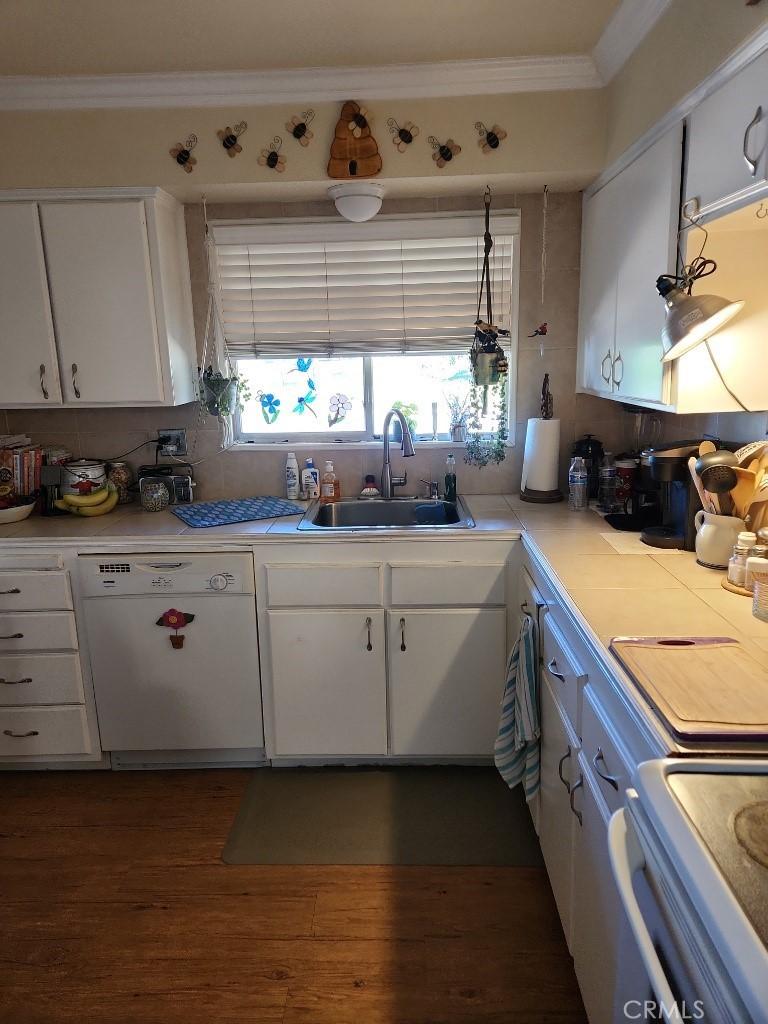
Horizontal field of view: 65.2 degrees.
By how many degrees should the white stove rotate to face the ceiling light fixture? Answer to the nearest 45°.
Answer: approximately 45° to its right

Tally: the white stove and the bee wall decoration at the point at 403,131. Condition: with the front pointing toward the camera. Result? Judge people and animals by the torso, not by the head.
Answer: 1

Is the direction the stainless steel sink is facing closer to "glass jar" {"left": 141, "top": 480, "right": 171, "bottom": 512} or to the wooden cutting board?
the wooden cutting board

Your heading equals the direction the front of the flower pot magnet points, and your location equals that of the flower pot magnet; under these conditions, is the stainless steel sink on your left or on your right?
on your left

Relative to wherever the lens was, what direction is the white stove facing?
facing to the left of the viewer

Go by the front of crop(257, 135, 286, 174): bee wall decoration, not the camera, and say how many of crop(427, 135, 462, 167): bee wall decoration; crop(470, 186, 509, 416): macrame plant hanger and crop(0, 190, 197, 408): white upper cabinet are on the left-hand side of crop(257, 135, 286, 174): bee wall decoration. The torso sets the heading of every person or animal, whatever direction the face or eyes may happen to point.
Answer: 2

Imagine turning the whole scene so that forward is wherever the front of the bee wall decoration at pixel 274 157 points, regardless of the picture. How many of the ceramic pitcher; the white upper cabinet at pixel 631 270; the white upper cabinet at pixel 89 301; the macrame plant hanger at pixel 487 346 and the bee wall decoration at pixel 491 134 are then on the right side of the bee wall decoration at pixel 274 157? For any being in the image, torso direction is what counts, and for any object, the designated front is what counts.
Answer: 1

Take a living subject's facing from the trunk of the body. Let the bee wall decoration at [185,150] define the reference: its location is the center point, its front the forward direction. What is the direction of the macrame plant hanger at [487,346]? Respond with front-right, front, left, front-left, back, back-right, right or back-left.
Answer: left
